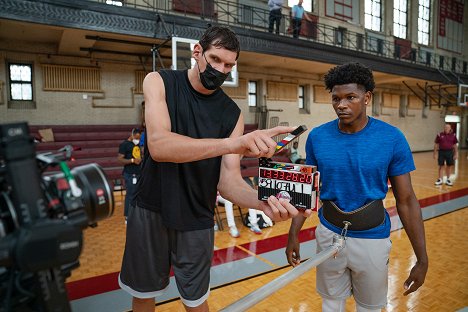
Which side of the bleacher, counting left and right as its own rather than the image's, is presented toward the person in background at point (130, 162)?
front

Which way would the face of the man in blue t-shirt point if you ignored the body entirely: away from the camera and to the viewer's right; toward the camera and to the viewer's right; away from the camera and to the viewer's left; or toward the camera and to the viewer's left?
toward the camera and to the viewer's left

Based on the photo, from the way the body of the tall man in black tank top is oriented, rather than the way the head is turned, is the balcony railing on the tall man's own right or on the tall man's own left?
on the tall man's own left

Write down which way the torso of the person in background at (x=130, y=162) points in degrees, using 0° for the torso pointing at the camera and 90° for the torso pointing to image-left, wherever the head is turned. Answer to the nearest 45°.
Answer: approximately 0°

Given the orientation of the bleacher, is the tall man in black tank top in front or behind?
in front

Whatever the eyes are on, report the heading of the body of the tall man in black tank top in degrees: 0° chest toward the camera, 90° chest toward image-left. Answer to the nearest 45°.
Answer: approximately 315°

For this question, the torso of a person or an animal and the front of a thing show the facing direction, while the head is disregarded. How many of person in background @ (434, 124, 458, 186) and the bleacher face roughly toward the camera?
2

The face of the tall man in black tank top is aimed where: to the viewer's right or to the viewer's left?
to the viewer's right

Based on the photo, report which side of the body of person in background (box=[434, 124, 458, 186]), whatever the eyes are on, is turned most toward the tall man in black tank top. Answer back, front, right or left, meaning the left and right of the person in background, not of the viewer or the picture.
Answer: front

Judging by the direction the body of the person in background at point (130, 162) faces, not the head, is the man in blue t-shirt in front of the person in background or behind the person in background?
in front

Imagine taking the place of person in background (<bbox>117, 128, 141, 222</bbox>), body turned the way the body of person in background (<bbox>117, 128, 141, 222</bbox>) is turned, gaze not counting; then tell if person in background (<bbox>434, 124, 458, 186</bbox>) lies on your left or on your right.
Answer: on your left
